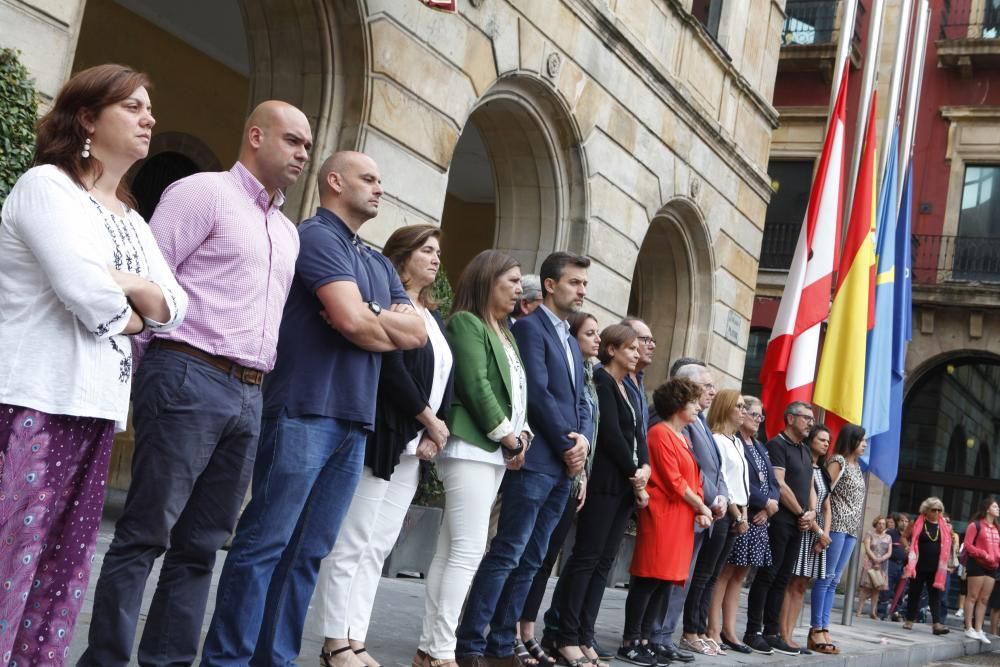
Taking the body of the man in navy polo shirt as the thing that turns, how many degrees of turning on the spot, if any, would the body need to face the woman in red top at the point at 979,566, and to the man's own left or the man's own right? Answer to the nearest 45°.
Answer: approximately 90° to the man's own left

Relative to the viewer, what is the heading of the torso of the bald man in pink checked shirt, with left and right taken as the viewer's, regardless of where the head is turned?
facing the viewer and to the right of the viewer

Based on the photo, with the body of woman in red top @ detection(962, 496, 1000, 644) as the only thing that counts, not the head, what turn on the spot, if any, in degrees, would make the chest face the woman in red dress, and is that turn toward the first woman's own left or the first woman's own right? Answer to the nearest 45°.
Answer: approximately 45° to the first woman's own right

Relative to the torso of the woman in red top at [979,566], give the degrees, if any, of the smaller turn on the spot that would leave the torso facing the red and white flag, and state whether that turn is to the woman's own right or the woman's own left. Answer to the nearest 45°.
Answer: approximately 45° to the woman's own right

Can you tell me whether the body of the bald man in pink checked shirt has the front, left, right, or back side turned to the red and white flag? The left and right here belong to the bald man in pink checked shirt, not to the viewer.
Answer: left

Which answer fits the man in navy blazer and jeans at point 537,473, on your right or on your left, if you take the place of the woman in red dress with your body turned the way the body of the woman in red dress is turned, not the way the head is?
on your right

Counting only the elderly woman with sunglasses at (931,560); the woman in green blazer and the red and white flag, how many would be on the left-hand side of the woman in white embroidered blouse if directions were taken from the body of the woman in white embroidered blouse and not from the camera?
3

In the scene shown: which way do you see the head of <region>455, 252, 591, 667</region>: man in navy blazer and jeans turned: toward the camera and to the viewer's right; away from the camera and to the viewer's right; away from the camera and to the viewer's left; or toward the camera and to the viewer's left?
toward the camera and to the viewer's right

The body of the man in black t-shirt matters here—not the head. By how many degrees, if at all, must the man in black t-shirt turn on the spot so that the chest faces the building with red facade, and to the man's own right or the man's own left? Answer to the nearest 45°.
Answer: approximately 135° to the man's own left

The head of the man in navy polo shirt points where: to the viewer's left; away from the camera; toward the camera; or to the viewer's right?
to the viewer's right

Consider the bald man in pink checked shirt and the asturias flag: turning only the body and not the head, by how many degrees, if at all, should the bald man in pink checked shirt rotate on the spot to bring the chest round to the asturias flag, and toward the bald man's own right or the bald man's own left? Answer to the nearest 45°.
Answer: approximately 90° to the bald man's own left

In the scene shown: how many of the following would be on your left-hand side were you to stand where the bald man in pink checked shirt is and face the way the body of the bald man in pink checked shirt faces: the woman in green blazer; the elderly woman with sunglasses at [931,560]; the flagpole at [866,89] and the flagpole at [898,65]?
4

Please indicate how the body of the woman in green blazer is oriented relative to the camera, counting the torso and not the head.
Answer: to the viewer's right
